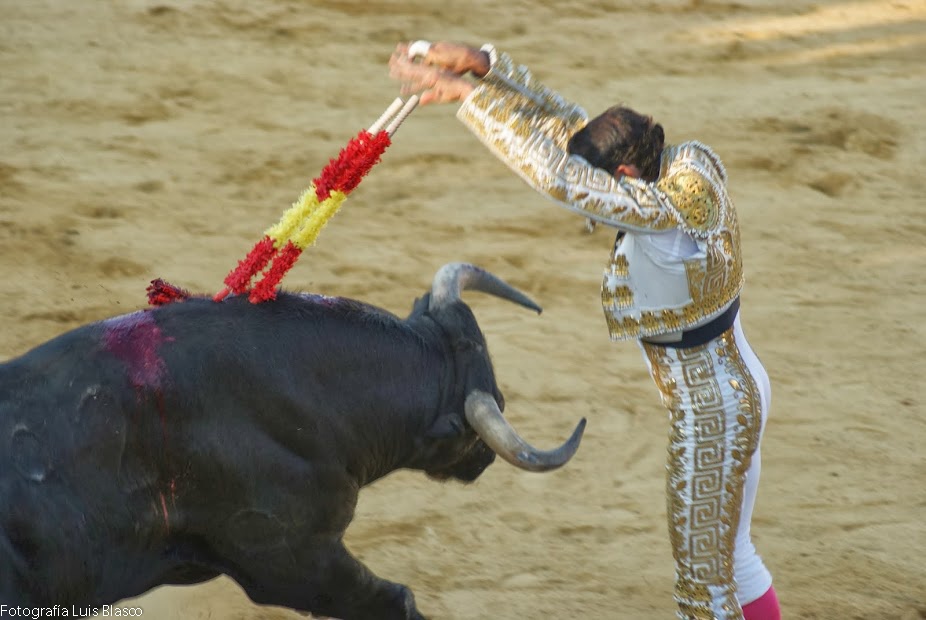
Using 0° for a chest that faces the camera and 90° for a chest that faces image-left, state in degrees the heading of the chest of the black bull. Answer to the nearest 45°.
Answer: approximately 270°
